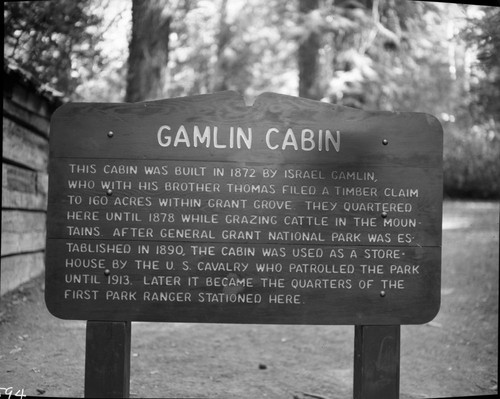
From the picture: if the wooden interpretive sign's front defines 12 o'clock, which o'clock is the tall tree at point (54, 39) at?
The tall tree is roughly at 5 o'clock from the wooden interpretive sign.

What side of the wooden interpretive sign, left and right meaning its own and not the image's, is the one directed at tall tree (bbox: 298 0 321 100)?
back

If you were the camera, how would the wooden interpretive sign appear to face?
facing the viewer
